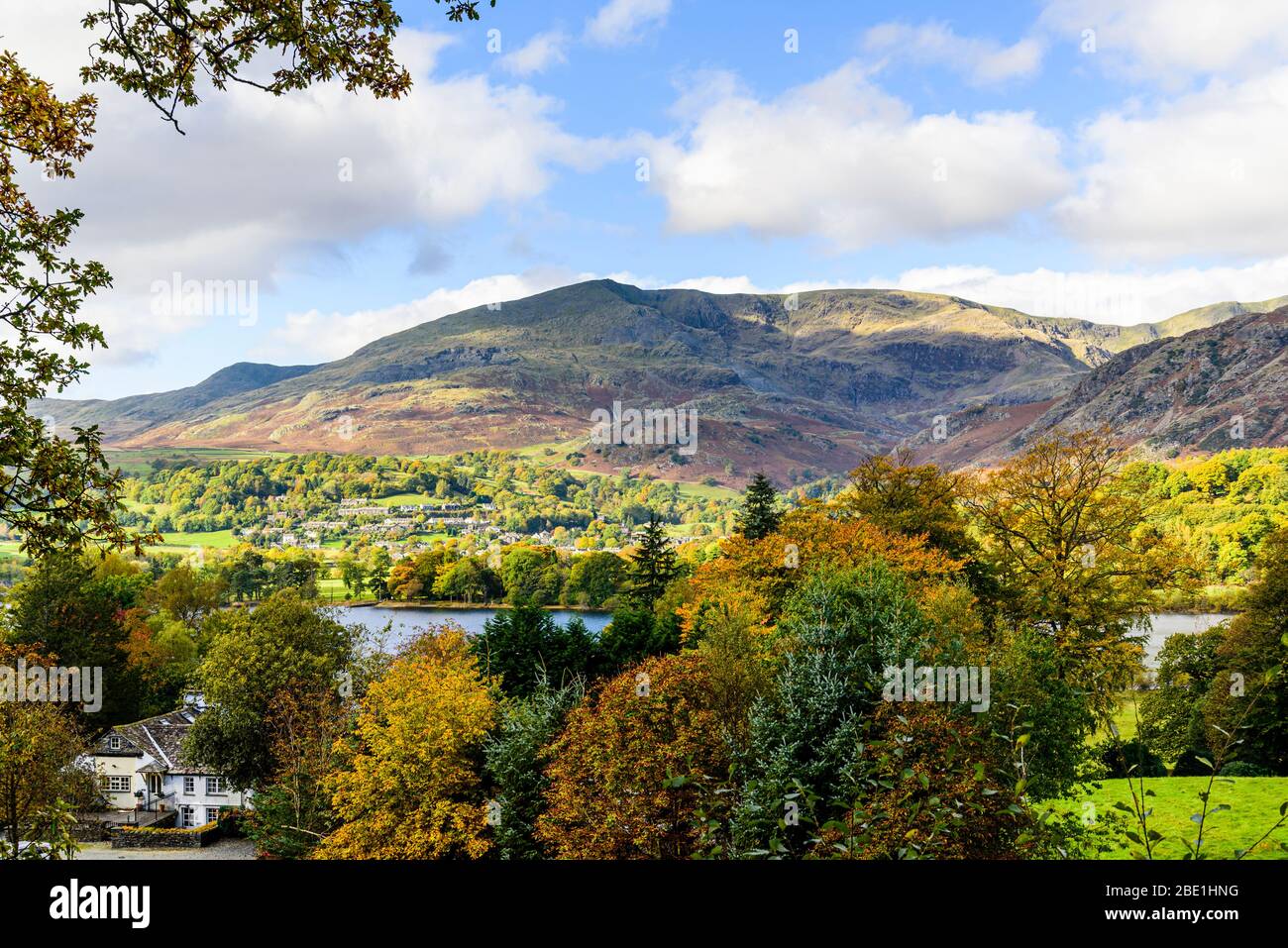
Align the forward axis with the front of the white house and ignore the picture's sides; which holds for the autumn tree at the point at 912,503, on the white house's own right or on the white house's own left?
on the white house's own left

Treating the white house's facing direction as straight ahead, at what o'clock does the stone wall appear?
The stone wall is roughly at 12 o'clock from the white house.

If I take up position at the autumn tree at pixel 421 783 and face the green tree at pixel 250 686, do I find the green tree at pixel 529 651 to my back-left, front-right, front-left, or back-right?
front-right

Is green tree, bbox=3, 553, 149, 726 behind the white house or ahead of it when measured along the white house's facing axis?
behind

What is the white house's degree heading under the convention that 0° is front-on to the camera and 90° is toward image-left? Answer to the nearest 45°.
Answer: approximately 0°

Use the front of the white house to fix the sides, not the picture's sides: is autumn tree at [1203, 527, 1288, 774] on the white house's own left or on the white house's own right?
on the white house's own left

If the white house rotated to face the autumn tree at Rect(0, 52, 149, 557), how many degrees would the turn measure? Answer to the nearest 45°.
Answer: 0° — it already faces it
